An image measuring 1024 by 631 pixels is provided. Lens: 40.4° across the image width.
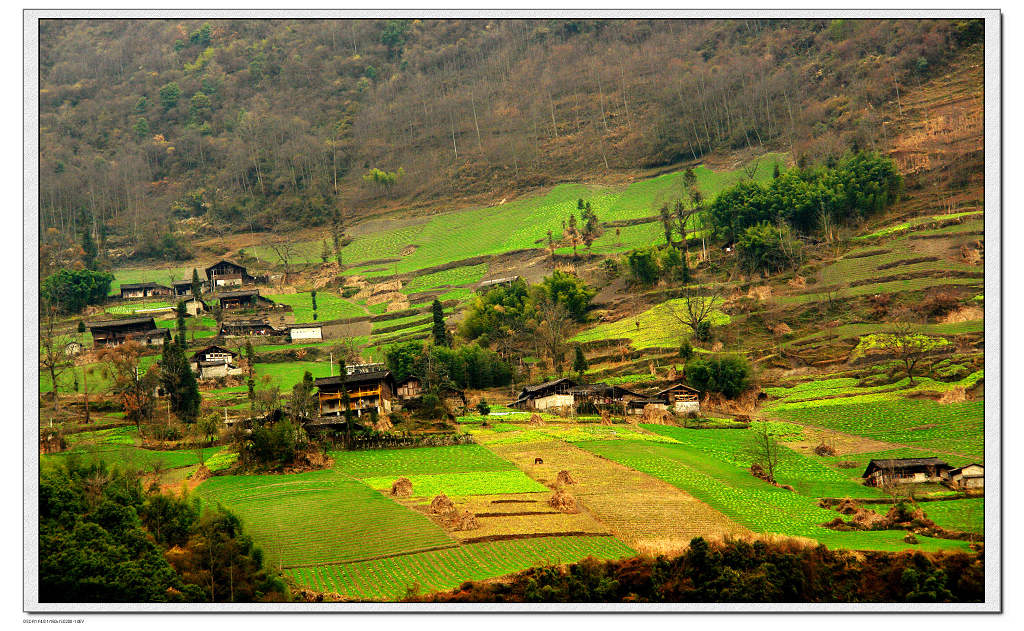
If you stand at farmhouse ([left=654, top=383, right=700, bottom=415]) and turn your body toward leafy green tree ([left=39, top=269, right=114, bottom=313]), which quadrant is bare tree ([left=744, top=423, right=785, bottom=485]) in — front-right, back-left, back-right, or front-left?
back-left

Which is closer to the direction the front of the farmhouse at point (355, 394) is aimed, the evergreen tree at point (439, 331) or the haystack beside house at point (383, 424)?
the haystack beside house

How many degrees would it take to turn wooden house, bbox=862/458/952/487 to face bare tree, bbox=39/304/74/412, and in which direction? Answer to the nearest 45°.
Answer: approximately 90° to its right

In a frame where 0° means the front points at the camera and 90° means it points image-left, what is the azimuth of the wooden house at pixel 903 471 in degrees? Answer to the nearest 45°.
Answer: approximately 0°

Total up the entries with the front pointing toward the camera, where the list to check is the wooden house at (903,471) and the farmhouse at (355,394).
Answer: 2

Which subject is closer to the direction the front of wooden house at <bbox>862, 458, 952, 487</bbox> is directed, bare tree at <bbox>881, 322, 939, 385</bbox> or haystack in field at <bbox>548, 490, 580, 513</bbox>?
the haystack in field

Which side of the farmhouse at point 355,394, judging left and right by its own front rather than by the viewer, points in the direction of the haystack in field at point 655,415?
left

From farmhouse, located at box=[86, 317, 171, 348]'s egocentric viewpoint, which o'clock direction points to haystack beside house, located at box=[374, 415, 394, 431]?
The haystack beside house is roughly at 11 o'clock from the farmhouse.

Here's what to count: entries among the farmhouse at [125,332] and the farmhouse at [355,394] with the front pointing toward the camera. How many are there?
2

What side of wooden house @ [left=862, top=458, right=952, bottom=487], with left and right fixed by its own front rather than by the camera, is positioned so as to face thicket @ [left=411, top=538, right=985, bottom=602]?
front

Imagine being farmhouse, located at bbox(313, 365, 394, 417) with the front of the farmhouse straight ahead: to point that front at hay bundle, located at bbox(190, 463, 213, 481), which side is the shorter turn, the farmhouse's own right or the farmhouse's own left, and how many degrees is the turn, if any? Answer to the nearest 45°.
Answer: approximately 45° to the farmhouse's own right

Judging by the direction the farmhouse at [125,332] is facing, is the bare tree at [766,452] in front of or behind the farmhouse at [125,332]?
in front

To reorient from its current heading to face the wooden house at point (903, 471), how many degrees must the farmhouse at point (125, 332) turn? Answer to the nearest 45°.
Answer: approximately 45° to its left
